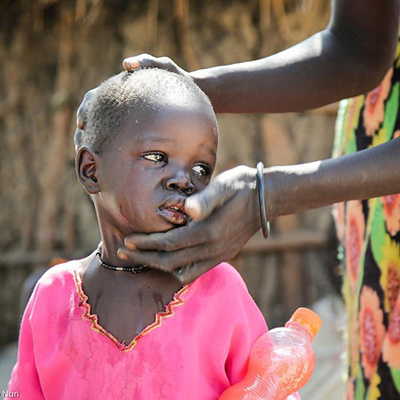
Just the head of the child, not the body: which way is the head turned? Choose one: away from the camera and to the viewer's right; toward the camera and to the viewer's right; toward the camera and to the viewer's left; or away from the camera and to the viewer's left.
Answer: toward the camera and to the viewer's right

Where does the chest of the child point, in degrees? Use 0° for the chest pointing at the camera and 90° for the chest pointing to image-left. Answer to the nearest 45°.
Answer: approximately 0°
